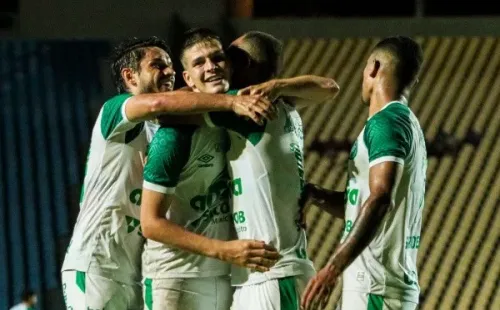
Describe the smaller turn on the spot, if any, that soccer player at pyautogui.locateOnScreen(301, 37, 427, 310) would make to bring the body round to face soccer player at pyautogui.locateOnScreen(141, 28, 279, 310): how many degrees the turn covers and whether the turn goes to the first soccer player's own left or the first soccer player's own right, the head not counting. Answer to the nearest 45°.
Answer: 0° — they already face them

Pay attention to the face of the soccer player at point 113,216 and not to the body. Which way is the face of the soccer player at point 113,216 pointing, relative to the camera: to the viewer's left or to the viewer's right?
to the viewer's right

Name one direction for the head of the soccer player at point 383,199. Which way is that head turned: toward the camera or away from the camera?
away from the camera

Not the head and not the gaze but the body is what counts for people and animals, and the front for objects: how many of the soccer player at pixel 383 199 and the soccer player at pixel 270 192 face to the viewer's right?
0

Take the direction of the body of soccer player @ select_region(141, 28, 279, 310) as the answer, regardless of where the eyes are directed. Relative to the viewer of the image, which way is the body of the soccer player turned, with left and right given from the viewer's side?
facing the viewer and to the right of the viewer

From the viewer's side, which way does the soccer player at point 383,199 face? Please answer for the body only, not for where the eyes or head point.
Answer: to the viewer's left
